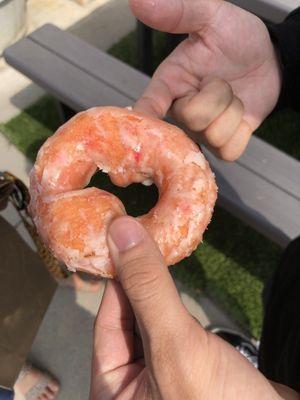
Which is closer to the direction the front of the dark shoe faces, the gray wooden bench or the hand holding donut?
the gray wooden bench

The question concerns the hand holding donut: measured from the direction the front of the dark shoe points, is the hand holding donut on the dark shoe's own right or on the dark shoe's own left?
on the dark shoe's own left
